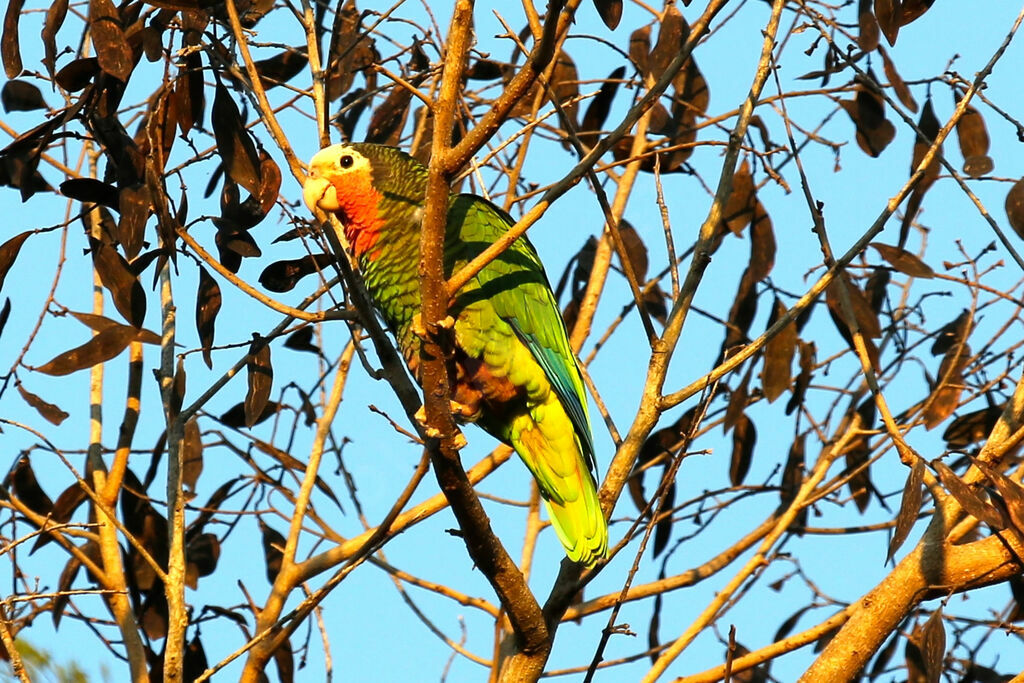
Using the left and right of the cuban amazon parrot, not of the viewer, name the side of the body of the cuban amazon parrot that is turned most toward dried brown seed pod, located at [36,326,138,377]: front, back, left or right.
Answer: front

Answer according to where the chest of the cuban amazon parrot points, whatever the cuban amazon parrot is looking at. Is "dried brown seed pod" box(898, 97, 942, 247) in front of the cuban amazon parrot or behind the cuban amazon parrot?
behind

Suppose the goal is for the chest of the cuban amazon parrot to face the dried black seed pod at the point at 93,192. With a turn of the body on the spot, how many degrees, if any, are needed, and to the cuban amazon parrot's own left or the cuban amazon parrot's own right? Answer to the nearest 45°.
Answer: approximately 45° to the cuban amazon parrot's own left

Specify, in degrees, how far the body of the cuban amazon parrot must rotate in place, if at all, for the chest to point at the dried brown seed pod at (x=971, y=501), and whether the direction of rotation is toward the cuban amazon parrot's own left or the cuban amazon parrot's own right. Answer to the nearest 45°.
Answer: approximately 135° to the cuban amazon parrot's own left

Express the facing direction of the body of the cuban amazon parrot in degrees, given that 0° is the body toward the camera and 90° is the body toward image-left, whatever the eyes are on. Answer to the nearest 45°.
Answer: approximately 90°

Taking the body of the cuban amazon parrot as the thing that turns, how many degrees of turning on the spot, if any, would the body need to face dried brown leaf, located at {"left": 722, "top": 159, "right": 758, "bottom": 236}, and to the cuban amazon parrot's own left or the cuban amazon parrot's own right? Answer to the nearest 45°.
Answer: approximately 180°

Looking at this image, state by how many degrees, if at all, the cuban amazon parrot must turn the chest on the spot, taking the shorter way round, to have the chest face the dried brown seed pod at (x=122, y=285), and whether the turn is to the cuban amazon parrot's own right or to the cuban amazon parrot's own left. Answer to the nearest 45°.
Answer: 0° — it already faces it

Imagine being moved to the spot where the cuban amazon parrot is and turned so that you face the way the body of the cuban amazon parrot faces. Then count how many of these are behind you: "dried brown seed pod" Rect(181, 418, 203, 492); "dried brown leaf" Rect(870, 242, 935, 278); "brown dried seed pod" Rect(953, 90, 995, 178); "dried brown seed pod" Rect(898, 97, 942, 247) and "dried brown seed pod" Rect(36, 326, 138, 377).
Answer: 3

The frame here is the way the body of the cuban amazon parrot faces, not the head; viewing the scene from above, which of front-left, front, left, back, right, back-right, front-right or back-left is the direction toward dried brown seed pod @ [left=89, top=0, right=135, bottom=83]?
front-left

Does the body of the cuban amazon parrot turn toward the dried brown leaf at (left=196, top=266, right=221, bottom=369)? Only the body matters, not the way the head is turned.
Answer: yes

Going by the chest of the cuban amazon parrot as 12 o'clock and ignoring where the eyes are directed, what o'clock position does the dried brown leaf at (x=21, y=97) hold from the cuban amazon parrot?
The dried brown leaf is roughly at 12 o'clock from the cuban amazon parrot.

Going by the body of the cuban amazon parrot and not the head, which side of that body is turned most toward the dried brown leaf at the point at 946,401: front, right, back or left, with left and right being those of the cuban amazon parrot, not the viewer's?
back

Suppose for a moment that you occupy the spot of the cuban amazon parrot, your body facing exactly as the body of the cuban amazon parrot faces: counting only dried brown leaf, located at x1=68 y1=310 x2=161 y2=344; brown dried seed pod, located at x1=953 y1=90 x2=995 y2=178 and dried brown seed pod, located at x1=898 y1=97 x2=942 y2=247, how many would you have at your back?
2

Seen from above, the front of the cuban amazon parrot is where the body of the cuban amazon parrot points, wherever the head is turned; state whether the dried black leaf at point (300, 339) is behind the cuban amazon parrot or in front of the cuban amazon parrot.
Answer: in front

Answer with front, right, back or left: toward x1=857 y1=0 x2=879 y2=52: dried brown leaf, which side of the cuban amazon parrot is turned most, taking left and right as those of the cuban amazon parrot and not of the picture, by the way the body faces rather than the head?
back

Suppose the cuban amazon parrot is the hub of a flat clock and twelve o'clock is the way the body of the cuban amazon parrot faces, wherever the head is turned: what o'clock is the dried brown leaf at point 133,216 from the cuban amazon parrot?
The dried brown leaf is roughly at 11 o'clock from the cuban amazon parrot.

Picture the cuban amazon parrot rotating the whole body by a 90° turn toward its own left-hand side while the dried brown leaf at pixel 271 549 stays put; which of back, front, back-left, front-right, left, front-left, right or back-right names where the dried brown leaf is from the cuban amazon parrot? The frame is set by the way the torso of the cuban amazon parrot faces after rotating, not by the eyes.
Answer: back-right
